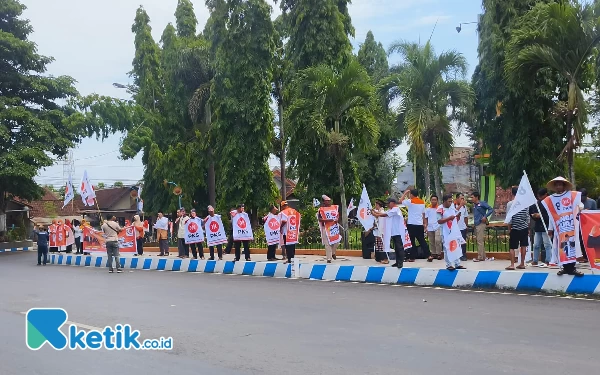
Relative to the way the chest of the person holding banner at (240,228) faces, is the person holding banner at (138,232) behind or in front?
behind

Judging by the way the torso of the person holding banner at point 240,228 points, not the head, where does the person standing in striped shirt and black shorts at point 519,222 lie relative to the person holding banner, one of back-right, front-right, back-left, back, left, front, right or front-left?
front-left

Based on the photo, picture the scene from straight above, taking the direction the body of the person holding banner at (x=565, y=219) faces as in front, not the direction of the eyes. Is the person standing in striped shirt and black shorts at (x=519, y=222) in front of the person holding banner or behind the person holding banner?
behind

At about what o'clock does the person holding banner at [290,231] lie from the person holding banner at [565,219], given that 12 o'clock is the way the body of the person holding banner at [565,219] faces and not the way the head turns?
the person holding banner at [290,231] is roughly at 4 o'clock from the person holding banner at [565,219].

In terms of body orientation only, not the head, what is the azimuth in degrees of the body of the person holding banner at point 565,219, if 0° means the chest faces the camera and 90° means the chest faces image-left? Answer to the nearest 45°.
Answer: approximately 0°

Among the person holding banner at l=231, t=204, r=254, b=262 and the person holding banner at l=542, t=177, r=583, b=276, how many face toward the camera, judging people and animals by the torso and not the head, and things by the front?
2

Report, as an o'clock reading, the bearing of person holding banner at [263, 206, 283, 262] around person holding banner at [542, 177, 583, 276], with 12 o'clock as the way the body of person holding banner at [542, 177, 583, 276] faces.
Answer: person holding banner at [263, 206, 283, 262] is roughly at 4 o'clock from person holding banner at [542, 177, 583, 276].

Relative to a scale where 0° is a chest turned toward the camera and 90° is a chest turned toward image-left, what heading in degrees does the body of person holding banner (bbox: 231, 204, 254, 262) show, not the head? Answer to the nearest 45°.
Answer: approximately 0°

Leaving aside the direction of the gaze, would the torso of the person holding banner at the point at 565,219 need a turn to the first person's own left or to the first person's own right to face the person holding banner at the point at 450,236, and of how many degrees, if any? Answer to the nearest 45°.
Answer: approximately 135° to the first person's own right

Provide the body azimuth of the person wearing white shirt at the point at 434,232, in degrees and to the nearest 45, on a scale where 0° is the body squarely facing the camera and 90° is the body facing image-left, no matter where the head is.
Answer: approximately 45°

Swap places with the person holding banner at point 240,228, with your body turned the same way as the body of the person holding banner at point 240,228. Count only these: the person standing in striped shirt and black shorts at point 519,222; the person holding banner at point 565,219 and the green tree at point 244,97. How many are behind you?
1
